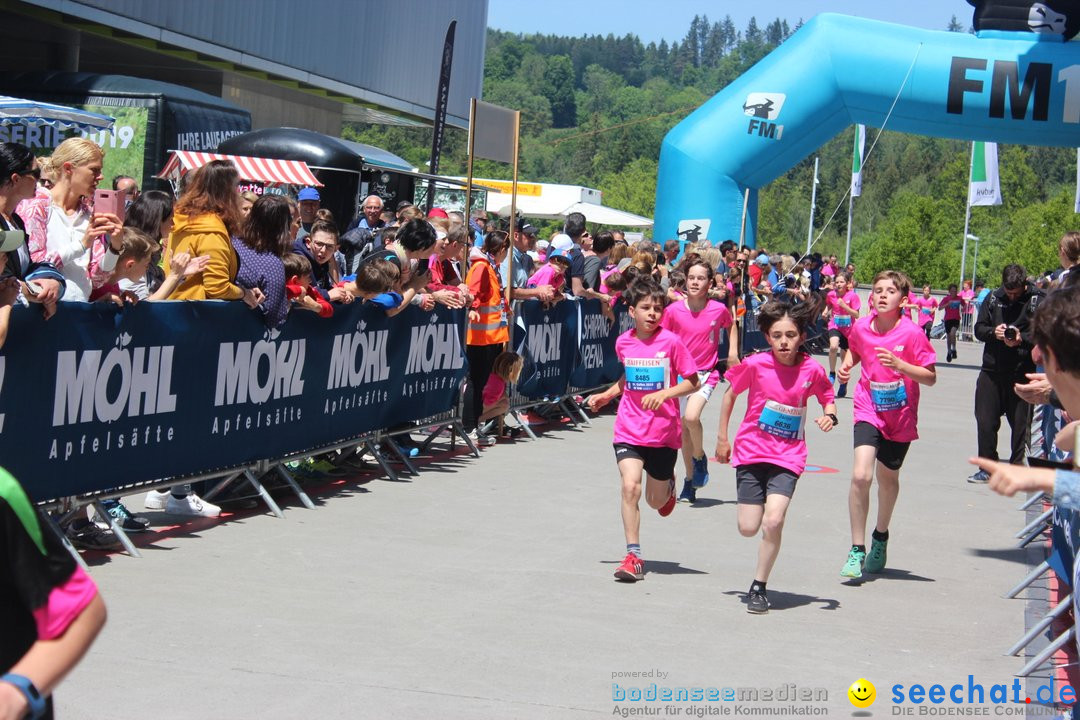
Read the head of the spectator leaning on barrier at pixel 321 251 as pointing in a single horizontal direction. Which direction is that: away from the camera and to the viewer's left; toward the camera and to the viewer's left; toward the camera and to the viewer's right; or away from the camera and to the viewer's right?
toward the camera and to the viewer's right

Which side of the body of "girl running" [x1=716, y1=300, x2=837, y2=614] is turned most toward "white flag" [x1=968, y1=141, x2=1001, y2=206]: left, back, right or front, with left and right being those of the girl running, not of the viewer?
back

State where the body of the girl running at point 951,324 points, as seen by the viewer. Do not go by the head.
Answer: toward the camera

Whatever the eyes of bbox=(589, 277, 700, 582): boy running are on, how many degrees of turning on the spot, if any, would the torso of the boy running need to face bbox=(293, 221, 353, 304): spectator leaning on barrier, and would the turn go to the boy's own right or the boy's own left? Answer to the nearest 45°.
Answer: approximately 135° to the boy's own right

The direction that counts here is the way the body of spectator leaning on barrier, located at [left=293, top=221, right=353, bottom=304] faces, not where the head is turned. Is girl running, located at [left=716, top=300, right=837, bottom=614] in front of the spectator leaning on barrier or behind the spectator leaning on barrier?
in front

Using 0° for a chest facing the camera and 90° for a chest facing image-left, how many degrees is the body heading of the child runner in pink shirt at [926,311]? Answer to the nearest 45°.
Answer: approximately 0°

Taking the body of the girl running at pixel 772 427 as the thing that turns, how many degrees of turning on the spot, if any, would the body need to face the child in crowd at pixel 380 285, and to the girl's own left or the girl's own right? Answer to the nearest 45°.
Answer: approximately 135° to the girl's own right

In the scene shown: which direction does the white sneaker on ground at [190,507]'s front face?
to the viewer's right

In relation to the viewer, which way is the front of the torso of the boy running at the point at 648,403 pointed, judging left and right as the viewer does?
facing the viewer

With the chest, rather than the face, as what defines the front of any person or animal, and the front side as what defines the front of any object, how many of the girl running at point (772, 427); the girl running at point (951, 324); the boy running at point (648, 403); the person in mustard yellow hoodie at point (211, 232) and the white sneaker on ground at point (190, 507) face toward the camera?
3

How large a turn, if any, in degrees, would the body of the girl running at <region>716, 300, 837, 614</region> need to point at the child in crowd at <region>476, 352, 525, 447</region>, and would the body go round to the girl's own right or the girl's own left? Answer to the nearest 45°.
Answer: approximately 135° to the girl's own right

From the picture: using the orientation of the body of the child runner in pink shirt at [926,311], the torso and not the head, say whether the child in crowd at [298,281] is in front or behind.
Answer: in front

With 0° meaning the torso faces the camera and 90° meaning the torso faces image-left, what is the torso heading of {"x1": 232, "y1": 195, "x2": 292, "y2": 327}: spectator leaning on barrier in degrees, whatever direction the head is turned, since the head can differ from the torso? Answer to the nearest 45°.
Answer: approximately 225°
